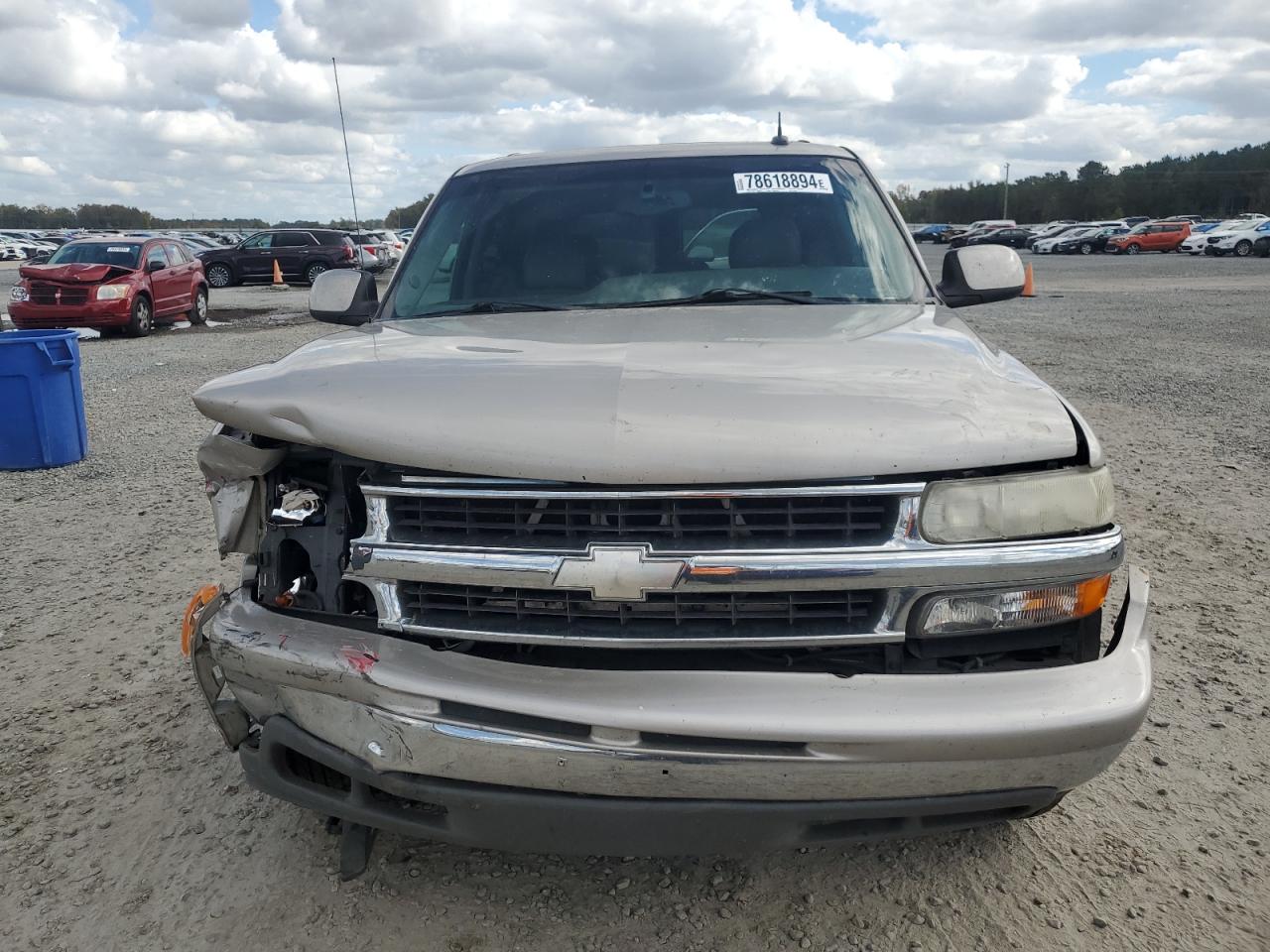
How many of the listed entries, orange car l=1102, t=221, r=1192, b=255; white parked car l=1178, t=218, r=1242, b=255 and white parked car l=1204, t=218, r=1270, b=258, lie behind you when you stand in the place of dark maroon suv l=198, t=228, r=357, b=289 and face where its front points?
3

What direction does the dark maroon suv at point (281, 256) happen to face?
to the viewer's left

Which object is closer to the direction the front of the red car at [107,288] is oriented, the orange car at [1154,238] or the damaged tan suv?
the damaged tan suv

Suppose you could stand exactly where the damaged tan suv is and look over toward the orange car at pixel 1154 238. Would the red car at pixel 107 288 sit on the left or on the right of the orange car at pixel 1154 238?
left

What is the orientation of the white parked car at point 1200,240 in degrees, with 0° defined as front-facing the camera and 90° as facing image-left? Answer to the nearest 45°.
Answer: approximately 45°

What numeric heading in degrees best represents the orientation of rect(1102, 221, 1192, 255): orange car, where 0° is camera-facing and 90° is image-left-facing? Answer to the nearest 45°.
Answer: approximately 45°

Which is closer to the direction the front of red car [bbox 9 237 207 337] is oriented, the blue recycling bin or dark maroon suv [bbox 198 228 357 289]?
the blue recycling bin

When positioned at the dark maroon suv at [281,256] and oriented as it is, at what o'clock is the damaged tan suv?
The damaged tan suv is roughly at 9 o'clock from the dark maroon suv.

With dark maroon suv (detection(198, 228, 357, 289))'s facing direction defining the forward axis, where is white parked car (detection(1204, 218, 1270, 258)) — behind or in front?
behind

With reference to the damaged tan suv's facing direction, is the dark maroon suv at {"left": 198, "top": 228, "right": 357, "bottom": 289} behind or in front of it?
behind

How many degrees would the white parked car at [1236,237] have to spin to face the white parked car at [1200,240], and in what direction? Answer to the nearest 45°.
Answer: approximately 90° to its right

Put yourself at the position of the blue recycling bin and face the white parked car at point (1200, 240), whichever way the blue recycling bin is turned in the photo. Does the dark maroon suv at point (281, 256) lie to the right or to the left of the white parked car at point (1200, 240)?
left

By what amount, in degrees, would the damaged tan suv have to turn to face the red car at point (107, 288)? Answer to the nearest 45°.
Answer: approximately 135° to its right

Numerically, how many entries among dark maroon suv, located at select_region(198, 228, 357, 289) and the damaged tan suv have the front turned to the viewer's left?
1
